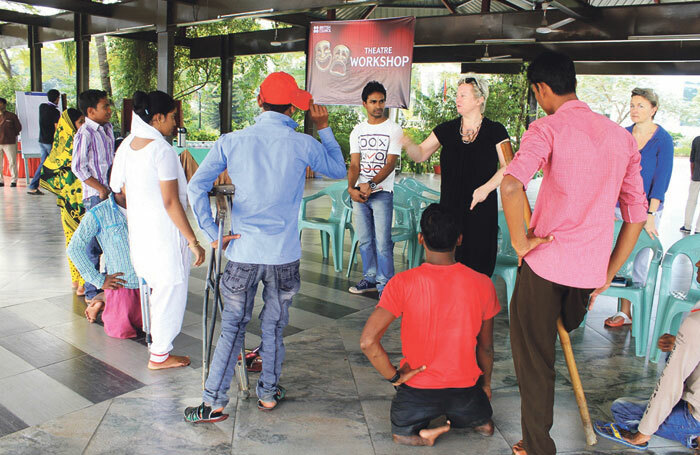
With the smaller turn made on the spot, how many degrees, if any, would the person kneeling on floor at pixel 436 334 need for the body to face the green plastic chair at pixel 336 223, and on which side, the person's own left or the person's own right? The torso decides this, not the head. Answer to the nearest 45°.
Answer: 0° — they already face it

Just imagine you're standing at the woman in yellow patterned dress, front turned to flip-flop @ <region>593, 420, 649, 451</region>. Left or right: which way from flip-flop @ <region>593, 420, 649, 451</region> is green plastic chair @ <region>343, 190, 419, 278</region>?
left

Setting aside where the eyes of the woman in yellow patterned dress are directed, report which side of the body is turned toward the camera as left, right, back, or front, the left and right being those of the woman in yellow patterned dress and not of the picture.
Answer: right

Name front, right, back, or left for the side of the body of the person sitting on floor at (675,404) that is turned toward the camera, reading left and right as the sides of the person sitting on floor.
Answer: left

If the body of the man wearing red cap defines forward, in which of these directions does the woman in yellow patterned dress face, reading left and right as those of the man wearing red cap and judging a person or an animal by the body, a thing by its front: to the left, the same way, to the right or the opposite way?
to the right

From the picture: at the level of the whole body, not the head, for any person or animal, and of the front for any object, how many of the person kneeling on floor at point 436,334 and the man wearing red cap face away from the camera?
2

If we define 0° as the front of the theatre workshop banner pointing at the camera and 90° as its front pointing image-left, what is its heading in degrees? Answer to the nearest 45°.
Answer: approximately 0°

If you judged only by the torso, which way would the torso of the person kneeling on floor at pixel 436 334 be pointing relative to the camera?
away from the camera

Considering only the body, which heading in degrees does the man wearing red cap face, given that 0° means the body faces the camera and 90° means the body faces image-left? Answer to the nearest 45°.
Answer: approximately 180°

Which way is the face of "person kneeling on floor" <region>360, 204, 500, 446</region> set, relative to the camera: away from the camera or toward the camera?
away from the camera

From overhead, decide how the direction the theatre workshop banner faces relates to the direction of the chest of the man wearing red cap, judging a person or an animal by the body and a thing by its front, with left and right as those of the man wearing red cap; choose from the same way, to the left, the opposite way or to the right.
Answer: the opposite way

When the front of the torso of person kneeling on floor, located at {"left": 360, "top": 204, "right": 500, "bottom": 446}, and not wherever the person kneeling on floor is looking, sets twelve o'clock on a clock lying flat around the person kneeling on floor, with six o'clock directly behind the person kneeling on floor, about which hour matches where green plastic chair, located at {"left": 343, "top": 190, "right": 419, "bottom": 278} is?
The green plastic chair is roughly at 12 o'clock from the person kneeling on floor.
